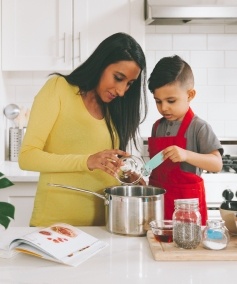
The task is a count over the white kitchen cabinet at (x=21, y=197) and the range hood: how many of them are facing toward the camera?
2

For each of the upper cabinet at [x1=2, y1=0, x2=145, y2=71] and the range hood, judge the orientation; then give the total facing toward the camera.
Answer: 2

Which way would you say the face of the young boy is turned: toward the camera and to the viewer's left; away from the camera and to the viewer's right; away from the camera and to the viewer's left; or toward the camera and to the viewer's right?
toward the camera and to the viewer's left

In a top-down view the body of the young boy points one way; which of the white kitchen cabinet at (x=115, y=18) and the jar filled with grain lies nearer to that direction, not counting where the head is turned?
the jar filled with grain

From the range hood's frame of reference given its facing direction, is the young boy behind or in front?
in front

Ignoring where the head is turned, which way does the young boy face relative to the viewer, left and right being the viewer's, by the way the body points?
facing the viewer and to the left of the viewer

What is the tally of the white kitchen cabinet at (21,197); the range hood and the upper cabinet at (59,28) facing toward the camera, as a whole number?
3

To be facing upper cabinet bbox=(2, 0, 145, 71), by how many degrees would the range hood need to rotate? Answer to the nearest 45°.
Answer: approximately 90° to its right

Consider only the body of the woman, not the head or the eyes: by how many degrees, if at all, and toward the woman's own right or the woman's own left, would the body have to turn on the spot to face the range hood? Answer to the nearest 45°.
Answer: approximately 90° to the woman's own left

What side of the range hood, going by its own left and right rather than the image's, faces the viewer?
front

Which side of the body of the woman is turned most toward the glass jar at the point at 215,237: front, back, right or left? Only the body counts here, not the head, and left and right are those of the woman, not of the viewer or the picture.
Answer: front

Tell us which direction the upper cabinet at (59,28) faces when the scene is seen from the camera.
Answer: facing the viewer

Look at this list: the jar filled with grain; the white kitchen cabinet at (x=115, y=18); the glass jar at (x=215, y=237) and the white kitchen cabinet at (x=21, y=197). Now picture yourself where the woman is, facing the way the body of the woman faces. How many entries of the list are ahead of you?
2

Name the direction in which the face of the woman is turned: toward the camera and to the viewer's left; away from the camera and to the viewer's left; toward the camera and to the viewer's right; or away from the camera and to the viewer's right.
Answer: toward the camera and to the viewer's right

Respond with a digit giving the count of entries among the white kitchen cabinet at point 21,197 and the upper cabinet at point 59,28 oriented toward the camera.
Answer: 2

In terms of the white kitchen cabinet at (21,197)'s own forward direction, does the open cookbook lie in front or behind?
in front
